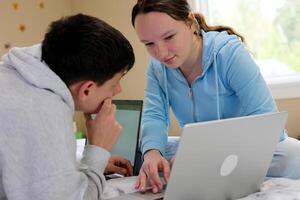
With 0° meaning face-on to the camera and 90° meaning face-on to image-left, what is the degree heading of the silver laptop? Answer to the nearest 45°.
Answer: approximately 135°
